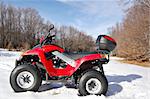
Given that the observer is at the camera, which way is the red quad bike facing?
facing to the left of the viewer
